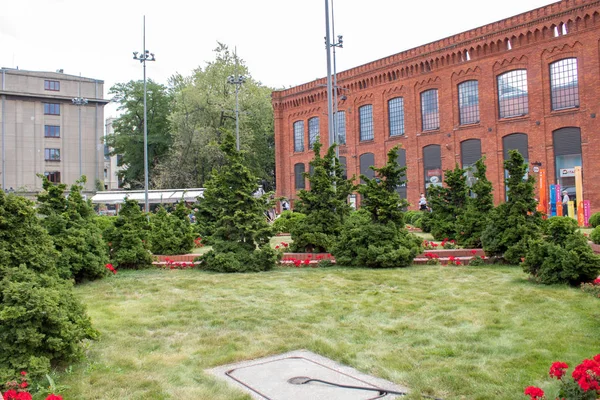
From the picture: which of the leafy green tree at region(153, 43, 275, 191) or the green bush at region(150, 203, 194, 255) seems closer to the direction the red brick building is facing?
the green bush

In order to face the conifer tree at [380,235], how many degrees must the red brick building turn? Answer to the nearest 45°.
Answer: approximately 45° to its left

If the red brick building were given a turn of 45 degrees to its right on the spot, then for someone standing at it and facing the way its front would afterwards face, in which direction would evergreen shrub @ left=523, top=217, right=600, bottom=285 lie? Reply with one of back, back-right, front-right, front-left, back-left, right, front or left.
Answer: left

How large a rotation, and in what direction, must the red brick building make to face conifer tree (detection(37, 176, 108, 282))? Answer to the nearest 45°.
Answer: approximately 45° to its left

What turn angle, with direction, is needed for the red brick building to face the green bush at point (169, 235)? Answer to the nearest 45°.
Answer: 0° — it already faces it

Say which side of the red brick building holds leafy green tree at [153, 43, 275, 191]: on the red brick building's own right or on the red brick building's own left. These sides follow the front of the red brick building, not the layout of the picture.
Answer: on the red brick building's own right

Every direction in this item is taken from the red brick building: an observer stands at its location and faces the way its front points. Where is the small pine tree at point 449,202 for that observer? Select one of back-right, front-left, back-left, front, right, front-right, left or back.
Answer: front-left

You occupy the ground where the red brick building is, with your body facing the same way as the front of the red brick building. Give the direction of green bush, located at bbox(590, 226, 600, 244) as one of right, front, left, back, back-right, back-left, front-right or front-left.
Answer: front-left

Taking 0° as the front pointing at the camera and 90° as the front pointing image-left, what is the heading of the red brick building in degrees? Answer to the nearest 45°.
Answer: approximately 45°

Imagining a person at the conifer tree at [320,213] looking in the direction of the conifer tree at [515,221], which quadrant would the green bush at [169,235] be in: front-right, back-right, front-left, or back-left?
back-right

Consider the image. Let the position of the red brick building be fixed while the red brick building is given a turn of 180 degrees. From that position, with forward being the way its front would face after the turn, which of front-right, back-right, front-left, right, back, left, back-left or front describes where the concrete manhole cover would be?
back-right

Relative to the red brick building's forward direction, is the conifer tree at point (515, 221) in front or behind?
in front
